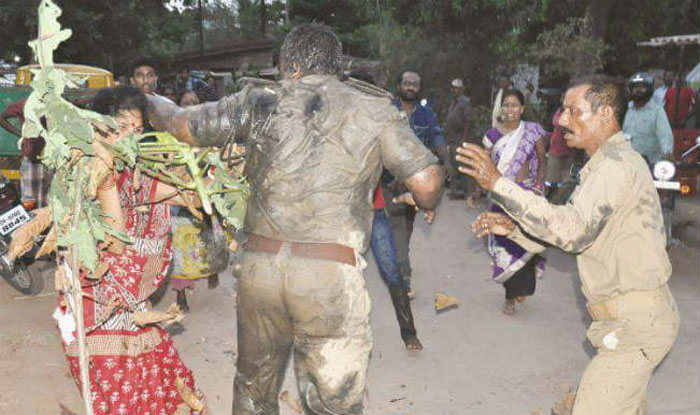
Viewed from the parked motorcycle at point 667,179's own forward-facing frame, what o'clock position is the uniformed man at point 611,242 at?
The uniformed man is roughly at 12 o'clock from the parked motorcycle.

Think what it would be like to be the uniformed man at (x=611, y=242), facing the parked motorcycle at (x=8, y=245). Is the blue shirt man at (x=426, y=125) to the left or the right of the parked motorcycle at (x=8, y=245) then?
right

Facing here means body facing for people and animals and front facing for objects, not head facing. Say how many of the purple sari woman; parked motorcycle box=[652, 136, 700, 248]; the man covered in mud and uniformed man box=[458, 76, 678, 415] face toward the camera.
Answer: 2

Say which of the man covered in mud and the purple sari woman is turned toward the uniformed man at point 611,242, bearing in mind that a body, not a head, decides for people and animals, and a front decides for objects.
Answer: the purple sari woman

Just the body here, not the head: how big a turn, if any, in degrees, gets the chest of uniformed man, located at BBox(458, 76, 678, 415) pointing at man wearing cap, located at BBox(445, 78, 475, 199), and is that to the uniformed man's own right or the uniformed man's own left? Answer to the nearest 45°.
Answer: approximately 90° to the uniformed man's own right

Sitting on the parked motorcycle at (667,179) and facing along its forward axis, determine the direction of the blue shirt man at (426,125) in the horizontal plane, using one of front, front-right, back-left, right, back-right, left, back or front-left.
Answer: front-right

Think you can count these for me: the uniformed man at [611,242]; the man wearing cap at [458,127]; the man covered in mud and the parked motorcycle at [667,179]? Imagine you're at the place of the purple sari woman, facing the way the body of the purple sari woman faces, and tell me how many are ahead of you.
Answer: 2

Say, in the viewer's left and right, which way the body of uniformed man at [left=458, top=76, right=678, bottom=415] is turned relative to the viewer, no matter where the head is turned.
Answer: facing to the left of the viewer

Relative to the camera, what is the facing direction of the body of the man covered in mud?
away from the camera

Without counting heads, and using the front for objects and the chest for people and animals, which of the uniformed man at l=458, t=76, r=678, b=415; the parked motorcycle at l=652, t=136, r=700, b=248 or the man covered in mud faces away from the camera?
the man covered in mud

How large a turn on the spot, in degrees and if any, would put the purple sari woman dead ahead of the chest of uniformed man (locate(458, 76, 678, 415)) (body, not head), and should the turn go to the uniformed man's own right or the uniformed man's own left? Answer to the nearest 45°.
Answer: approximately 90° to the uniformed man's own right

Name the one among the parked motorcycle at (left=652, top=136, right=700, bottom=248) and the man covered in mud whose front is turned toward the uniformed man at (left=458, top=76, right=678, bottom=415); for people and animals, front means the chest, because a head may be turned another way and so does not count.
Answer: the parked motorcycle
